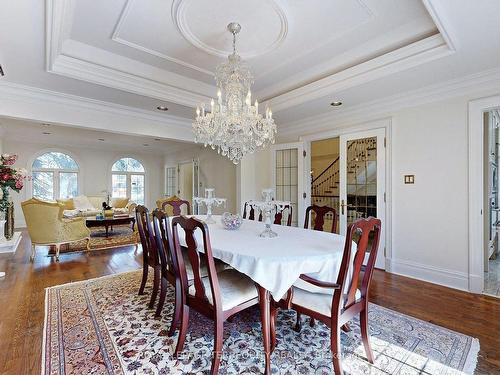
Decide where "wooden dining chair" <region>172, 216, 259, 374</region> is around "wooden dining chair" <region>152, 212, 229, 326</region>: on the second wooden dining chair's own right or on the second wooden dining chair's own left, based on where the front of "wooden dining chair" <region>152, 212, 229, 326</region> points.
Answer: on the second wooden dining chair's own right

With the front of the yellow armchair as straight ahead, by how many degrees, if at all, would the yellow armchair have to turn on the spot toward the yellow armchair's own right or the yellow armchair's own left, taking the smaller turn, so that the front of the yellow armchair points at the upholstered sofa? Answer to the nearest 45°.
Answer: approximately 45° to the yellow armchair's own left

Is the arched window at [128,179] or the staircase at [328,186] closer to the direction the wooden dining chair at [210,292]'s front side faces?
the staircase

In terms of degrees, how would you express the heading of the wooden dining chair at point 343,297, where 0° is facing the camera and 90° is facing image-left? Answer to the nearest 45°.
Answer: approximately 135°

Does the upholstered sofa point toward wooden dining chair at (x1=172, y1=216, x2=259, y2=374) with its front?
yes

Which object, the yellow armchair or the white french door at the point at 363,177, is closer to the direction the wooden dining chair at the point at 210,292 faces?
the white french door
